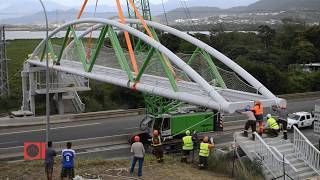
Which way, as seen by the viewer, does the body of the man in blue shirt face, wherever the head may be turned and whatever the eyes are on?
away from the camera

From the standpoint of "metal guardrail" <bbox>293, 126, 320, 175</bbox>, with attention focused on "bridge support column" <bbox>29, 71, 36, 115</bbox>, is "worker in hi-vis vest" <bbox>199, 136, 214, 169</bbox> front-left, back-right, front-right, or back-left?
front-left

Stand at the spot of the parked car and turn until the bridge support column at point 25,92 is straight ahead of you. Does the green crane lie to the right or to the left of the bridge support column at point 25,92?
left

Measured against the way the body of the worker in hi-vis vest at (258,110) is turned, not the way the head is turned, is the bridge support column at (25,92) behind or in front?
in front

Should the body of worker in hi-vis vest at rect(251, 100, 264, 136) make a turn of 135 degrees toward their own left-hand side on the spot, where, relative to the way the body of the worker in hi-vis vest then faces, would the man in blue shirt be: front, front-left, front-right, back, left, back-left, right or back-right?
right

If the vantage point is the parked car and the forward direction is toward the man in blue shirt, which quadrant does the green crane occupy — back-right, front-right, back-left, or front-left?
front-right

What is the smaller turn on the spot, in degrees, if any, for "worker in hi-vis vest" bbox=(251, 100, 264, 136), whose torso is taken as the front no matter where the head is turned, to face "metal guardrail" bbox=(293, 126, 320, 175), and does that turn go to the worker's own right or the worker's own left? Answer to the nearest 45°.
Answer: approximately 180°

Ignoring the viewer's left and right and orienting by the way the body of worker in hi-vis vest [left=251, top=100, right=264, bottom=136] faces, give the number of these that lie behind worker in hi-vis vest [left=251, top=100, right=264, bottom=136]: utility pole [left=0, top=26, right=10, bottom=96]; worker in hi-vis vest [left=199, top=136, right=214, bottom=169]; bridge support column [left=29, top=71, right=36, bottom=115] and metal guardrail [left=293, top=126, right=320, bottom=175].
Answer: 1

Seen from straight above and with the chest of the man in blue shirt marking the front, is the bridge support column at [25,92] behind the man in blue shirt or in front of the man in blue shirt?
in front

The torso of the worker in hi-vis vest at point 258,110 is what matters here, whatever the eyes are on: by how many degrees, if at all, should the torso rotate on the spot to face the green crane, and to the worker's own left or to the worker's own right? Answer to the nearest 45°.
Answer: approximately 45° to the worker's own right

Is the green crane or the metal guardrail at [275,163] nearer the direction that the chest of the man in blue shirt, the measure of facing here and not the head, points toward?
the green crane

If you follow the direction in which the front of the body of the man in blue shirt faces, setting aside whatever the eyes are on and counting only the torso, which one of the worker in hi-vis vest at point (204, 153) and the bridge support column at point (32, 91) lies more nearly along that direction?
the bridge support column

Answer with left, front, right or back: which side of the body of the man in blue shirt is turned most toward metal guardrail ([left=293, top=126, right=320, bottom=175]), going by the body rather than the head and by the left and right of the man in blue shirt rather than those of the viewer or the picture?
right

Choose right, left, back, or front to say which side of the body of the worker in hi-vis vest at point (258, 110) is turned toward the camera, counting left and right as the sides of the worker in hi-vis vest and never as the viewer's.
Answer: left

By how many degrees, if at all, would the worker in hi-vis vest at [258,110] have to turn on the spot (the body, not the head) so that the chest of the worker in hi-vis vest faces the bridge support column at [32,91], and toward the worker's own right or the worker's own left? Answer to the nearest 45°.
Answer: approximately 45° to the worker's own right
